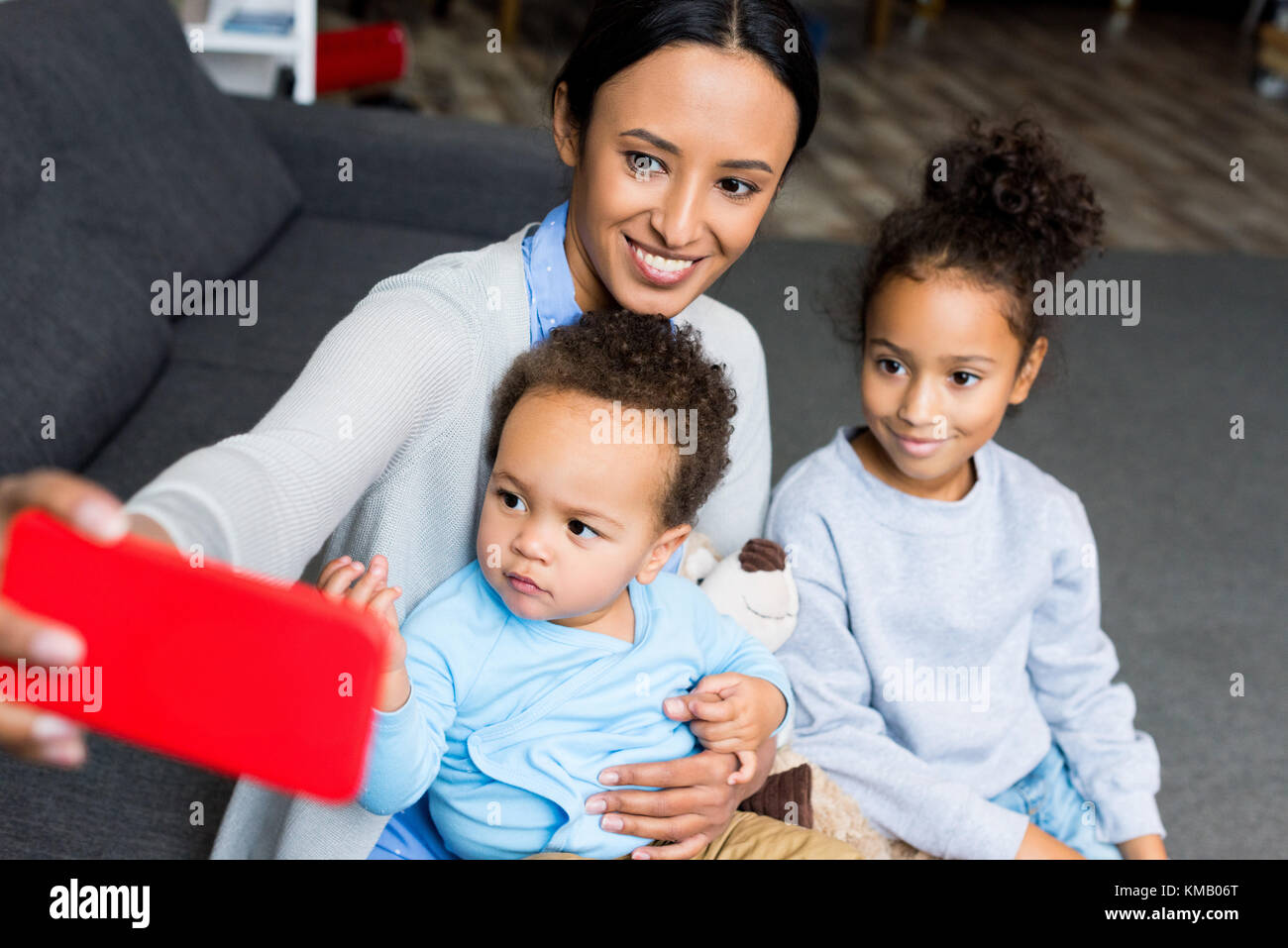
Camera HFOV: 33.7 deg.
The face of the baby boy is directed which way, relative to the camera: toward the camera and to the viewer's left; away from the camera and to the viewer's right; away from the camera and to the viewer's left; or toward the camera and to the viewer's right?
toward the camera and to the viewer's left

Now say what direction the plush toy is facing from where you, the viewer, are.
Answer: facing the viewer and to the right of the viewer

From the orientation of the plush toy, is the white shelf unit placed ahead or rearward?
rearward

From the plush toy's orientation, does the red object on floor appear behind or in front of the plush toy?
behind
